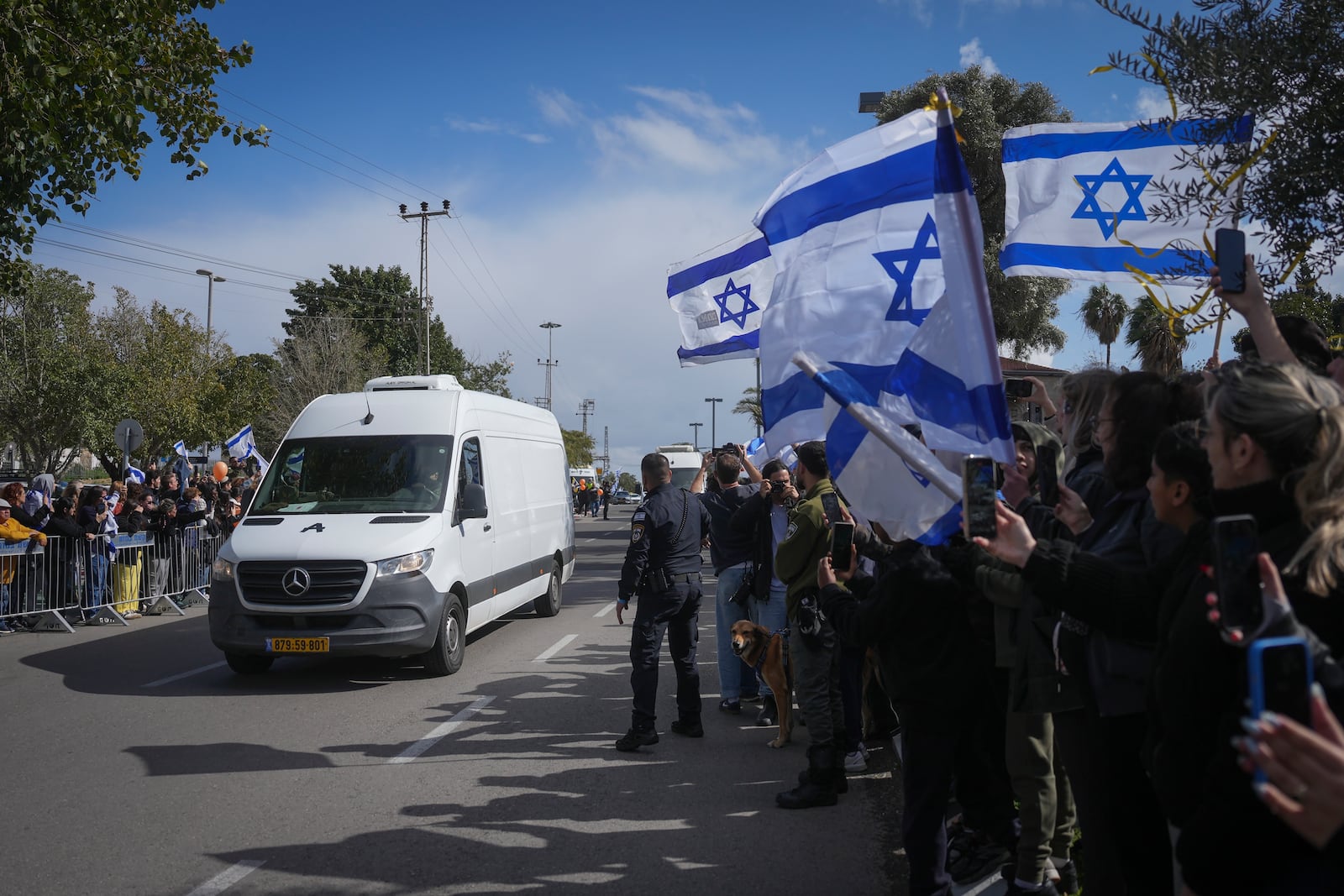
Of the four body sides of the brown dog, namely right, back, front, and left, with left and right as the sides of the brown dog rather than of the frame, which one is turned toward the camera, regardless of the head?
left

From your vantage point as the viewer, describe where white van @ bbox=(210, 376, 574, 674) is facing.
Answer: facing the viewer and to the left of the viewer

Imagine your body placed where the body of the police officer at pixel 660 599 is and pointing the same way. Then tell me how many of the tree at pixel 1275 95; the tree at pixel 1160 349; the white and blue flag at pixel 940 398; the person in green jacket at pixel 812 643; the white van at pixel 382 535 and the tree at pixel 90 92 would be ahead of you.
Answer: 2

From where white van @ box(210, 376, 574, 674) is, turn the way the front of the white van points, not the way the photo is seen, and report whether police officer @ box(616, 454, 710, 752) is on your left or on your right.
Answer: on your left

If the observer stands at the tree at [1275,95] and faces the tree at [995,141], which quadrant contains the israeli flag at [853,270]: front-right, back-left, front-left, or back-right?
front-left

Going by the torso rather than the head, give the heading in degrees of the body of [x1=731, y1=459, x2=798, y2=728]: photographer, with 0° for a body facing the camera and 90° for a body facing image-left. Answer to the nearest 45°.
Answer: approximately 0°
